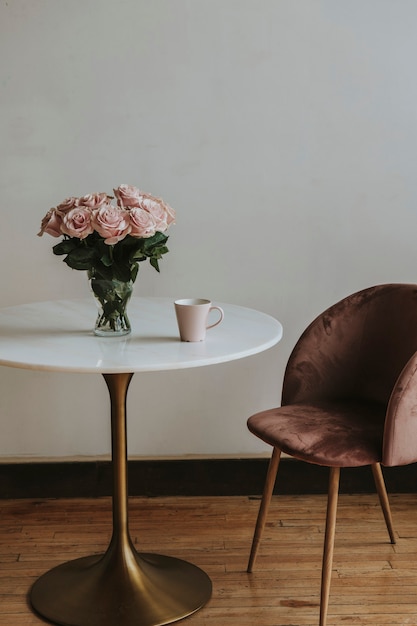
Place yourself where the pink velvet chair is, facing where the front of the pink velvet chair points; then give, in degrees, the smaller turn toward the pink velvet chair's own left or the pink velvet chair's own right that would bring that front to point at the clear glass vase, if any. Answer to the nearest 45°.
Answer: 0° — it already faces it

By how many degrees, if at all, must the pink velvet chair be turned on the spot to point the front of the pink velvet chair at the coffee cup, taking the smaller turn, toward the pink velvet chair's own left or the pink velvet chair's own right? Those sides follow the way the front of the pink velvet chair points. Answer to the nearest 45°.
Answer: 0° — it already faces it

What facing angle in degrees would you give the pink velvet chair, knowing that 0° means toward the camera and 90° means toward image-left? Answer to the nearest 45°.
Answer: approximately 45°

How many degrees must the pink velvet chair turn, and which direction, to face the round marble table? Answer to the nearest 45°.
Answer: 0° — it already faces it

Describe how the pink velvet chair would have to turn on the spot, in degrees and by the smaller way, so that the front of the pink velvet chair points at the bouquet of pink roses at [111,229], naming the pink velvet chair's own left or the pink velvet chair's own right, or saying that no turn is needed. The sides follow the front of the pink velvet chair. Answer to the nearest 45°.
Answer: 0° — it already faces it
